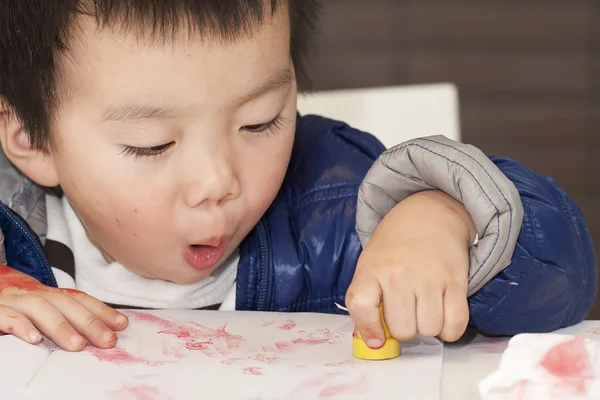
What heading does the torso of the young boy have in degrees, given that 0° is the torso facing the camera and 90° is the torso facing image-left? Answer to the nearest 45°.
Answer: approximately 0°

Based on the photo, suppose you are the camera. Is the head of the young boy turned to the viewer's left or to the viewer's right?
to the viewer's right
